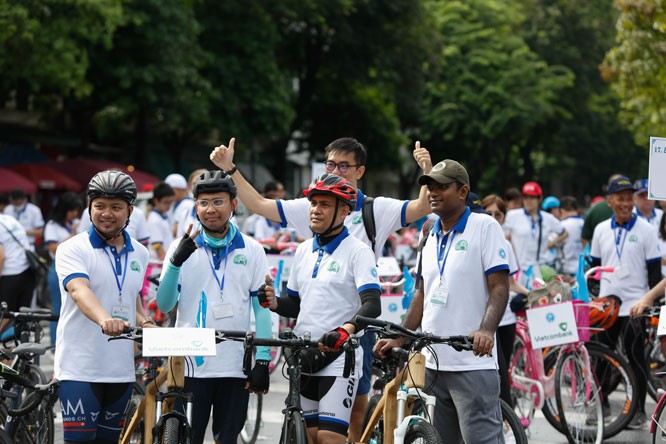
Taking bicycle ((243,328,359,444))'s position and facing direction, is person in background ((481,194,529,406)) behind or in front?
behind

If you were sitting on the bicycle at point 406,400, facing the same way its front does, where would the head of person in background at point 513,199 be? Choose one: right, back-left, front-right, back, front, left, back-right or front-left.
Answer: back-left

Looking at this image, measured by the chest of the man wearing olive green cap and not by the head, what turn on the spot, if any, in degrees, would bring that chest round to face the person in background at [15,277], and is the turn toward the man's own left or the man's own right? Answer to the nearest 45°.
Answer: approximately 90° to the man's own right

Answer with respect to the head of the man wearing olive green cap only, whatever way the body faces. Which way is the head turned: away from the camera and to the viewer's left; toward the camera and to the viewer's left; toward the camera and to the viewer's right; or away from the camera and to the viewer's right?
toward the camera and to the viewer's left

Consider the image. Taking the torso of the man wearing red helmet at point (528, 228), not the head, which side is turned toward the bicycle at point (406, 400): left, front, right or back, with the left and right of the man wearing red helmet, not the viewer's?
front

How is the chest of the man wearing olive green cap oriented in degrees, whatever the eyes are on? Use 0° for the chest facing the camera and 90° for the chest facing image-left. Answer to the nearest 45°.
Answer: approximately 45°

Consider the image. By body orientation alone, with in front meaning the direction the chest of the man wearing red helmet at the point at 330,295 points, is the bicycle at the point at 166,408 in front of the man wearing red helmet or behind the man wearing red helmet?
in front

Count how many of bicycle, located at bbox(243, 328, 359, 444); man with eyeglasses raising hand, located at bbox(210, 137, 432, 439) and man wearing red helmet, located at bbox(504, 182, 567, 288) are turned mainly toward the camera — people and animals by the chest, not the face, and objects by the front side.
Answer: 3

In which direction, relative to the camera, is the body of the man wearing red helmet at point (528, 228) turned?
toward the camera

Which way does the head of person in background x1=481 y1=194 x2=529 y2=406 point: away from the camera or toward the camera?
toward the camera

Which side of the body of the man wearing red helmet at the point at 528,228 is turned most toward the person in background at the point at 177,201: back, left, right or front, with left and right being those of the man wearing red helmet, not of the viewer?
right

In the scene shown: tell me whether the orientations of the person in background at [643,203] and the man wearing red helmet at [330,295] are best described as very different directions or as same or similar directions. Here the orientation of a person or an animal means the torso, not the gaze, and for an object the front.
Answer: same or similar directions

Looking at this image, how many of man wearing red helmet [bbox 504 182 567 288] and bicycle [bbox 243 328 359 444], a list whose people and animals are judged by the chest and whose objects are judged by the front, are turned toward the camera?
2

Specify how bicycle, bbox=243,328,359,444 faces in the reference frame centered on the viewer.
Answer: facing the viewer

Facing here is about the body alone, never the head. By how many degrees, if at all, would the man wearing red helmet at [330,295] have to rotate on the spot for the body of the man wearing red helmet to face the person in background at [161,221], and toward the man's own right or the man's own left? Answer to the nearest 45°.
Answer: approximately 135° to the man's own right
